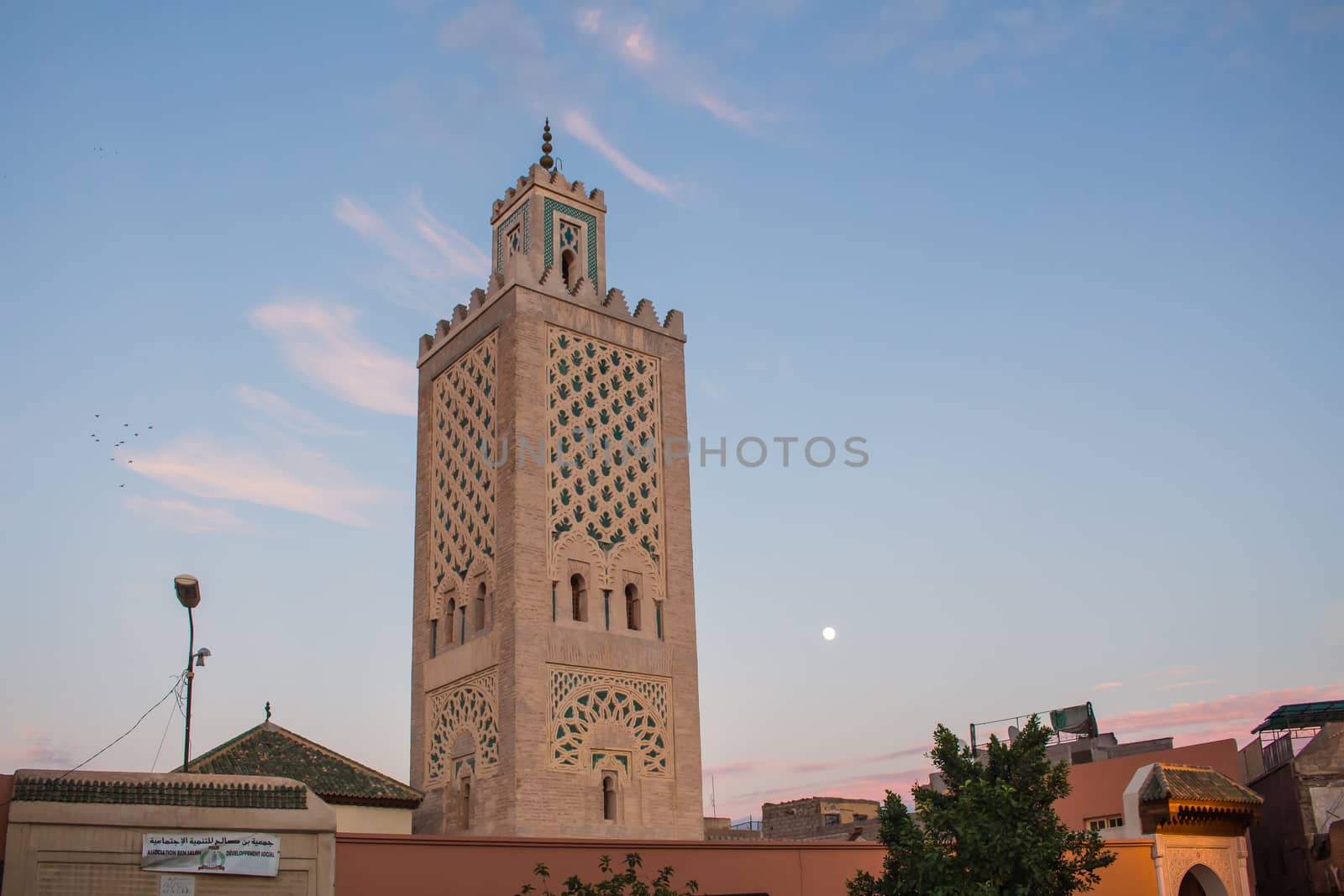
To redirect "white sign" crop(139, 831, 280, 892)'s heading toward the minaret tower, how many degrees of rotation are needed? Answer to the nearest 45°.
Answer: approximately 135° to its left

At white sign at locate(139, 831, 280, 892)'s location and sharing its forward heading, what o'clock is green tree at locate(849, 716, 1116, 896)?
The green tree is roughly at 9 o'clock from the white sign.

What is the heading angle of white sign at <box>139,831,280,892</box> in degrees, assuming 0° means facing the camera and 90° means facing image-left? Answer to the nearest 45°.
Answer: approximately 0°

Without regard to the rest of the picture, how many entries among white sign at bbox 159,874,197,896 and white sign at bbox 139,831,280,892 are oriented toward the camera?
2

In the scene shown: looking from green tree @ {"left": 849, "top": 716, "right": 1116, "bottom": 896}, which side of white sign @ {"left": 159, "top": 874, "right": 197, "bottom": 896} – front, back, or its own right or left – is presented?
left
